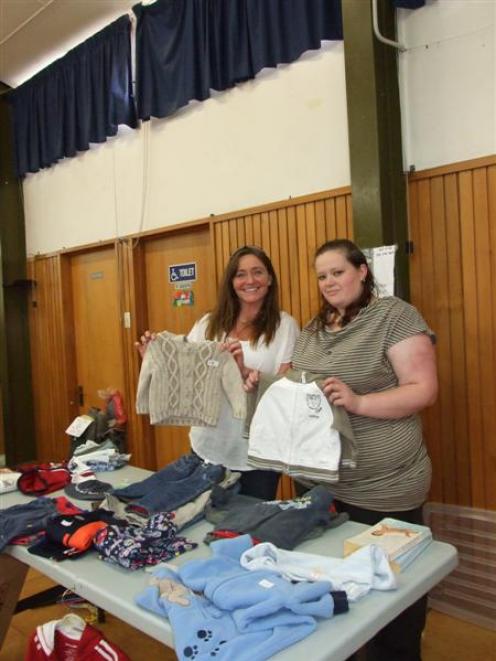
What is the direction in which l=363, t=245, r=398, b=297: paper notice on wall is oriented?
toward the camera

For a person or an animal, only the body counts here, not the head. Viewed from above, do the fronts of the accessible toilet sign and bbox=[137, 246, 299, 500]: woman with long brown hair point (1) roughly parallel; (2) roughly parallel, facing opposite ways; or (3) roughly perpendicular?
roughly parallel

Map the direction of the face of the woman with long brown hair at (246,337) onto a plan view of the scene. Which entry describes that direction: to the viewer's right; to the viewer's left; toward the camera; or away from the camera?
toward the camera

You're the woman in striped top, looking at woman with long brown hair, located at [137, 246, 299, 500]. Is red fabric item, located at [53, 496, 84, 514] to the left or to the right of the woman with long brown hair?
left

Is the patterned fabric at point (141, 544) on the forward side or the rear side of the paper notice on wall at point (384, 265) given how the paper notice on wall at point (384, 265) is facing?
on the forward side

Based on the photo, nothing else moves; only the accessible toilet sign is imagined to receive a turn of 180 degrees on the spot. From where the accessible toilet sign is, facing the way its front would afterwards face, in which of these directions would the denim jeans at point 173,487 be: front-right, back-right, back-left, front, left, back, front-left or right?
back

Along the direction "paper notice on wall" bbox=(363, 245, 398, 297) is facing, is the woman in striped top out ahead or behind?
ahead

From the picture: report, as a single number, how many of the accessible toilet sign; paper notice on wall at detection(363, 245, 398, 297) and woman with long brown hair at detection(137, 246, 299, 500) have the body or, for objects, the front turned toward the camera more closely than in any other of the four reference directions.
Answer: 3

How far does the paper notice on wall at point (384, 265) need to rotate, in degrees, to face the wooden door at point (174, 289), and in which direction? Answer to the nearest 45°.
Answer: approximately 135° to its right

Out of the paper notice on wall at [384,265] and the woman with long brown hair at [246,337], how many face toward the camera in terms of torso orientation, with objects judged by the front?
2

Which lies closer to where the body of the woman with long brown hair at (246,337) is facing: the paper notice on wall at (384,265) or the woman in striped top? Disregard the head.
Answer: the woman in striped top

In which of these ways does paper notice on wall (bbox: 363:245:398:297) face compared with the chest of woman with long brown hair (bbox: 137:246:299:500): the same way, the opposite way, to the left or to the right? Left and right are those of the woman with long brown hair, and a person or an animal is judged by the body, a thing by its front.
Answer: the same way

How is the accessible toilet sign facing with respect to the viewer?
toward the camera

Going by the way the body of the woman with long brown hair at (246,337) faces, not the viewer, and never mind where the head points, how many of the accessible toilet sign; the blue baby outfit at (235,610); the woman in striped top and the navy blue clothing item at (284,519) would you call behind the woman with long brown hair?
1

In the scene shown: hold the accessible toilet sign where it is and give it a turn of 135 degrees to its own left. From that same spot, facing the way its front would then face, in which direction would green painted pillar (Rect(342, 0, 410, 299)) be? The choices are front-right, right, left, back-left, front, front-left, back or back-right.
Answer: right

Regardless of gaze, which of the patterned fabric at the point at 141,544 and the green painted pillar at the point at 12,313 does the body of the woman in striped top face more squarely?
the patterned fabric

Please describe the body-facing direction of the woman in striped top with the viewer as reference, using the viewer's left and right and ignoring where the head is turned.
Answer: facing the viewer and to the left of the viewer
